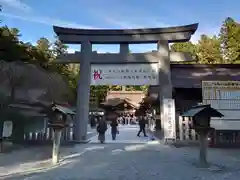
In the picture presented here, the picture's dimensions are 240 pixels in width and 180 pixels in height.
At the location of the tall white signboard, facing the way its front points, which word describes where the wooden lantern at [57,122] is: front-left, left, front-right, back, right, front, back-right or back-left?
front-right

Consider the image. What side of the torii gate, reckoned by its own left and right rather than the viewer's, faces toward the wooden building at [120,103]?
back

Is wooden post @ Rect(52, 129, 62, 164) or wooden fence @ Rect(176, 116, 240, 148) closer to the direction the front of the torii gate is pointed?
the wooden post

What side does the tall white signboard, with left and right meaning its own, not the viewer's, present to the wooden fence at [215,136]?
left

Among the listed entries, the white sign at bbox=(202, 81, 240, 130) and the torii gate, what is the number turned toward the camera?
2

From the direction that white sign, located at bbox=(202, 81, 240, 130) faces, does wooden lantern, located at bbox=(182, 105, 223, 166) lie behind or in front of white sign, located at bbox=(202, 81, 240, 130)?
in front

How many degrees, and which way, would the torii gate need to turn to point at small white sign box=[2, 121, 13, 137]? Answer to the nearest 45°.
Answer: approximately 45° to its right

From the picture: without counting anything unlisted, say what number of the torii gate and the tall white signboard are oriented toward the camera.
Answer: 2

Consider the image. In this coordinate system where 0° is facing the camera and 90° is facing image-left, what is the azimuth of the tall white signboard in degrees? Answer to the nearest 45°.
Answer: approximately 0°
